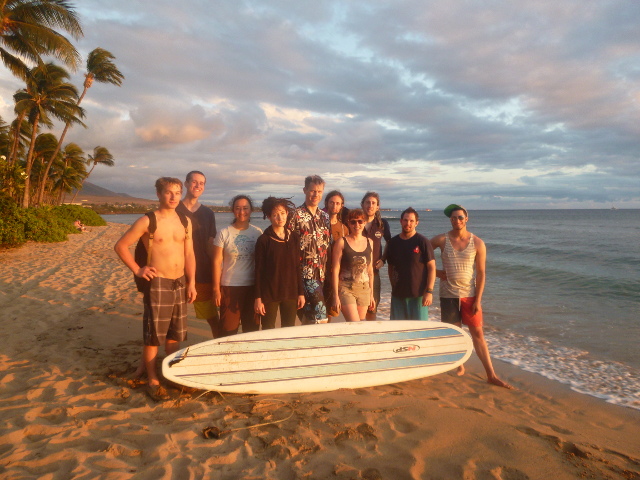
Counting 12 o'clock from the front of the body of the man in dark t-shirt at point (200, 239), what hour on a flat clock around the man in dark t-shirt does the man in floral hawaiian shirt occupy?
The man in floral hawaiian shirt is roughly at 10 o'clock from the man in dark t-shirt.

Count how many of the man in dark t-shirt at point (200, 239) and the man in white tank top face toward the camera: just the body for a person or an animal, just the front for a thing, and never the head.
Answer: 2

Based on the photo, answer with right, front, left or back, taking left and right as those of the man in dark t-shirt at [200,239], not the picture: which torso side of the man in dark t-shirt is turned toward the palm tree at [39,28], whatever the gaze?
back

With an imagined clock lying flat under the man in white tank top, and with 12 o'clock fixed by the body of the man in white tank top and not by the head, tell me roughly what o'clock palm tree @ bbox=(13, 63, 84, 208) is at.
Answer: The palm tree is roughly at 4 o'clock from the man in white tank top.

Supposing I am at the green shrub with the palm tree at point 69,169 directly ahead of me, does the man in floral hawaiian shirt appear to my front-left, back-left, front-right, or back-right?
back-right

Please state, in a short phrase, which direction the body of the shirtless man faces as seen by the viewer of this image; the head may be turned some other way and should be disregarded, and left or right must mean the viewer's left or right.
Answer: facing the viewer and to the right of the viewer

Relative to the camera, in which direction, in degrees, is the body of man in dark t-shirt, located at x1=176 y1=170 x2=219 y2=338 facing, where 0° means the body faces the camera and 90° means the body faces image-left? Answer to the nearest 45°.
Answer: approximately 0°

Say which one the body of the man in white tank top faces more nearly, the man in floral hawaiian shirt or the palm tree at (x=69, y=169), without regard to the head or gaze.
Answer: the man in floral hawaiian shirt

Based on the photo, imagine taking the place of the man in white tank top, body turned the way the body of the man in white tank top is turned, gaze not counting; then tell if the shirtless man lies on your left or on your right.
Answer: on your right

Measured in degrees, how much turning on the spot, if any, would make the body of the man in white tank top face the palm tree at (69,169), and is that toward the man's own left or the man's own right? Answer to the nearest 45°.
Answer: approximately 135° to the man's own right
